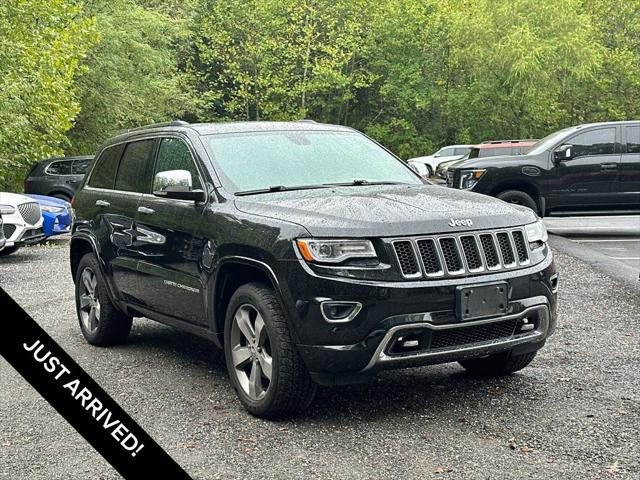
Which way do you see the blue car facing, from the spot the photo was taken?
facing the viewer and to the right of the viewer

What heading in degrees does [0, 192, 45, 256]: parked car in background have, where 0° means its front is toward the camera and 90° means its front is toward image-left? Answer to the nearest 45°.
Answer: approximately 315°

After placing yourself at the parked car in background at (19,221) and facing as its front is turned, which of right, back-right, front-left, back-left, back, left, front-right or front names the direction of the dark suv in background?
back-left

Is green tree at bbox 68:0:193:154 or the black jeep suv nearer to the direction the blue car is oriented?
the black jeep suv

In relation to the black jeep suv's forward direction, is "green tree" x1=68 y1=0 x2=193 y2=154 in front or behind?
behind

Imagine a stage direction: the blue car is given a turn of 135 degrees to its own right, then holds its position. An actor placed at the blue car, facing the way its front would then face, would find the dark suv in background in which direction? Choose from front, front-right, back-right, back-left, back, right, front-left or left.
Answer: right

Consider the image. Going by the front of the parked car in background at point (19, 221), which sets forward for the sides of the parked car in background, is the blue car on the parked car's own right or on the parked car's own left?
on the parked car's own left

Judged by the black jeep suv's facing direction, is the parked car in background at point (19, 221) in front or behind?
behind

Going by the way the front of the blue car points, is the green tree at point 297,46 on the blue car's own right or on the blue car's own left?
on the blue car's own left

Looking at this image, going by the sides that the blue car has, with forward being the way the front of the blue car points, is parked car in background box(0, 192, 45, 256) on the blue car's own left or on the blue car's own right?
on the blue car's own right
